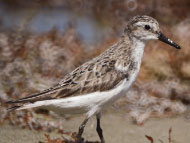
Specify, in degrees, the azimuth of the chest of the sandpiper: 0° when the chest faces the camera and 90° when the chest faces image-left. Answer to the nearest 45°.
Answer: approximately 270°
